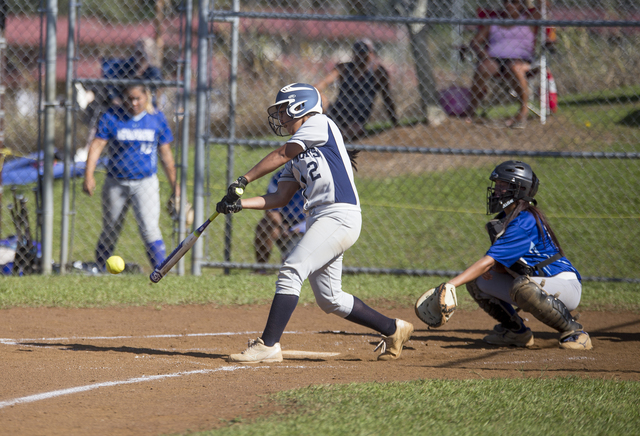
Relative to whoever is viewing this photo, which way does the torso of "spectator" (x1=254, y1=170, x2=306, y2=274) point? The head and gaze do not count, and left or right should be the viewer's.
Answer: facing the viewer and to the left of the viewer

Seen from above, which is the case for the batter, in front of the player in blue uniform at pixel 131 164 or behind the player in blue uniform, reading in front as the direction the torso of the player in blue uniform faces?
in front

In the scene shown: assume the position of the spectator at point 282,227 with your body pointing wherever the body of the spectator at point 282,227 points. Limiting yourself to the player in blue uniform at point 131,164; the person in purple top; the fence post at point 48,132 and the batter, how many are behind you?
1

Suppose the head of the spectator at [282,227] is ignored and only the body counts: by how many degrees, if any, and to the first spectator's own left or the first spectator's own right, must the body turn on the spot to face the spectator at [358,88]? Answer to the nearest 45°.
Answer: approximately 180°

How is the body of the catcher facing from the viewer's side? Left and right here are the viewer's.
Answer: facing to the left of the viewer

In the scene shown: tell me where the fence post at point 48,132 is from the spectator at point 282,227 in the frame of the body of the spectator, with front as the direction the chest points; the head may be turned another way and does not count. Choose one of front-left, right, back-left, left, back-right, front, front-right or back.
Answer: front-right

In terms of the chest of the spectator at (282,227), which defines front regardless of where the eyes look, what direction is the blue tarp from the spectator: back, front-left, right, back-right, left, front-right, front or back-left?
right

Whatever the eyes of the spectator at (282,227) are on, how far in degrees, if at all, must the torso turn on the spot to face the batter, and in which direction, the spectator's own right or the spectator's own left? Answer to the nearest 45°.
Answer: approximately 45° to the spectator's own left

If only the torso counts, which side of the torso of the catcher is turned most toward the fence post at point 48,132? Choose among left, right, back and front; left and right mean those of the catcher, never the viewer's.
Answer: front

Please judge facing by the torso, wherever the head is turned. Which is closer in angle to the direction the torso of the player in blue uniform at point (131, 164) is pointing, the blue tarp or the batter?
the batter

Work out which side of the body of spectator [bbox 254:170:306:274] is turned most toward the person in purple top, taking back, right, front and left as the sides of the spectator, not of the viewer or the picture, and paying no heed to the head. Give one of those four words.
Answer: back

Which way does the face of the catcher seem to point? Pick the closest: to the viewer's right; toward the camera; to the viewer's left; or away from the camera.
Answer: to the viewer's left
